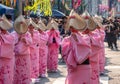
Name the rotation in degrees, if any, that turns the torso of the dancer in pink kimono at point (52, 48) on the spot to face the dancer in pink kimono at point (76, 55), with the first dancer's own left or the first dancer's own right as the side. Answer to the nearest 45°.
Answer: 0° — they already face them

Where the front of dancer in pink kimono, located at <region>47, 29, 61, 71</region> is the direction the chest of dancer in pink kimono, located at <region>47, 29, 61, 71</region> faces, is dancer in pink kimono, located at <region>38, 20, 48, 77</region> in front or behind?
in front

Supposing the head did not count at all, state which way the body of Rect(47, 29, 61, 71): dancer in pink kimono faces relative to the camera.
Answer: toward the camera

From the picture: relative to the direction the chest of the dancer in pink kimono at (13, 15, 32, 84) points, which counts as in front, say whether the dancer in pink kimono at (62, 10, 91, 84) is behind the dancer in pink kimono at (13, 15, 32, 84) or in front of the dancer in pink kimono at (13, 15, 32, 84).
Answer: in front

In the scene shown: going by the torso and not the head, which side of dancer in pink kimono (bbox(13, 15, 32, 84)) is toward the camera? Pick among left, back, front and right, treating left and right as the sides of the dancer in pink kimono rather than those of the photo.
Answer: front

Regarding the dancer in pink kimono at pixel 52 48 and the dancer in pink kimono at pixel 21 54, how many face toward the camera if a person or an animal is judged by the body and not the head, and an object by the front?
2

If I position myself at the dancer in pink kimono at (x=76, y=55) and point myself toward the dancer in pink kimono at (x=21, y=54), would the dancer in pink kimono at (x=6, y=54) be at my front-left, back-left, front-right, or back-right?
front-left

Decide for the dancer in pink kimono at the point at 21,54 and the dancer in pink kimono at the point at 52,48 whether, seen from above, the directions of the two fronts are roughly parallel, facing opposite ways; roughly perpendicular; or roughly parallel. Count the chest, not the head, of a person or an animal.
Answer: roughly parallel

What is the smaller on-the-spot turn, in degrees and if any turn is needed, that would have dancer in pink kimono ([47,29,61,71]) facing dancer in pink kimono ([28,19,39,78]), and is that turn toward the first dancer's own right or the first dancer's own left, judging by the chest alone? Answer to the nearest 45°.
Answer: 0° — they already face them

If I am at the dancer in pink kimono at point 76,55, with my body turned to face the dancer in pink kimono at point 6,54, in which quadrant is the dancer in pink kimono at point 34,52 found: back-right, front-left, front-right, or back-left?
front-right

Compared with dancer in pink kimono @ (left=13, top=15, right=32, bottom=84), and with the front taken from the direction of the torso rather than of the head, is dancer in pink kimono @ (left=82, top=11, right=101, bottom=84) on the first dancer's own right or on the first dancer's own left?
on the first dancer's own left

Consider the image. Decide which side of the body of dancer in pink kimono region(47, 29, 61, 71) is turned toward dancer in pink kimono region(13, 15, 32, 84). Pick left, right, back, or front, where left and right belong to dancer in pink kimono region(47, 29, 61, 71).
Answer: front
